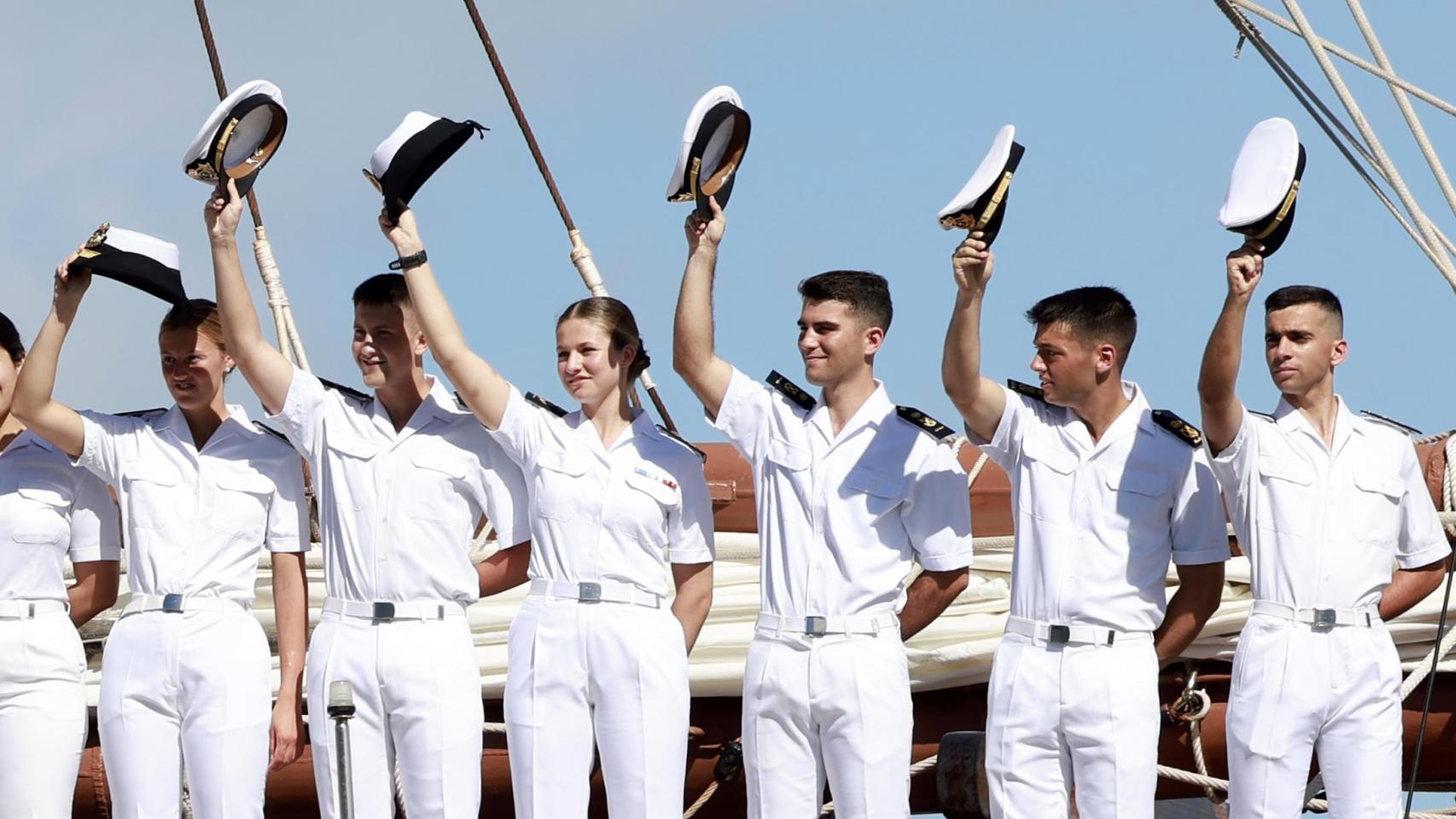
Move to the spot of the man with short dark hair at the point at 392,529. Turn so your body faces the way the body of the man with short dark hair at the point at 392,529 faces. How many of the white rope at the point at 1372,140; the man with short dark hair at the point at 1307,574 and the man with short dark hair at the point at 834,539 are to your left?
3

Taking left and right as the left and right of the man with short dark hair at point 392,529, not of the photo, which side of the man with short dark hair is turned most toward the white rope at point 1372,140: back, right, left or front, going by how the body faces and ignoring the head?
left

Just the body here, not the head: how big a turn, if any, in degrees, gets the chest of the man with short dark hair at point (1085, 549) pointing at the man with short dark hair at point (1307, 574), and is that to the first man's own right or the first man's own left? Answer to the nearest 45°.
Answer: approximately 135° to the first man's own left

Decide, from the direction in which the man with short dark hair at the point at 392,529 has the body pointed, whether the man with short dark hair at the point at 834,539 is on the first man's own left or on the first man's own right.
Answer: on the first man's own left

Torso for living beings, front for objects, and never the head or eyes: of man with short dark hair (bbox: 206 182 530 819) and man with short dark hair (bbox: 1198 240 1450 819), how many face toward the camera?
2

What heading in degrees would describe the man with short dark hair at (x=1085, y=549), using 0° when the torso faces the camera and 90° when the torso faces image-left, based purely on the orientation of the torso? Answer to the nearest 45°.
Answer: approximately 45°

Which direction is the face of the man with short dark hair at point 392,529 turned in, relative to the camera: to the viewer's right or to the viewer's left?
to the viewer's left
